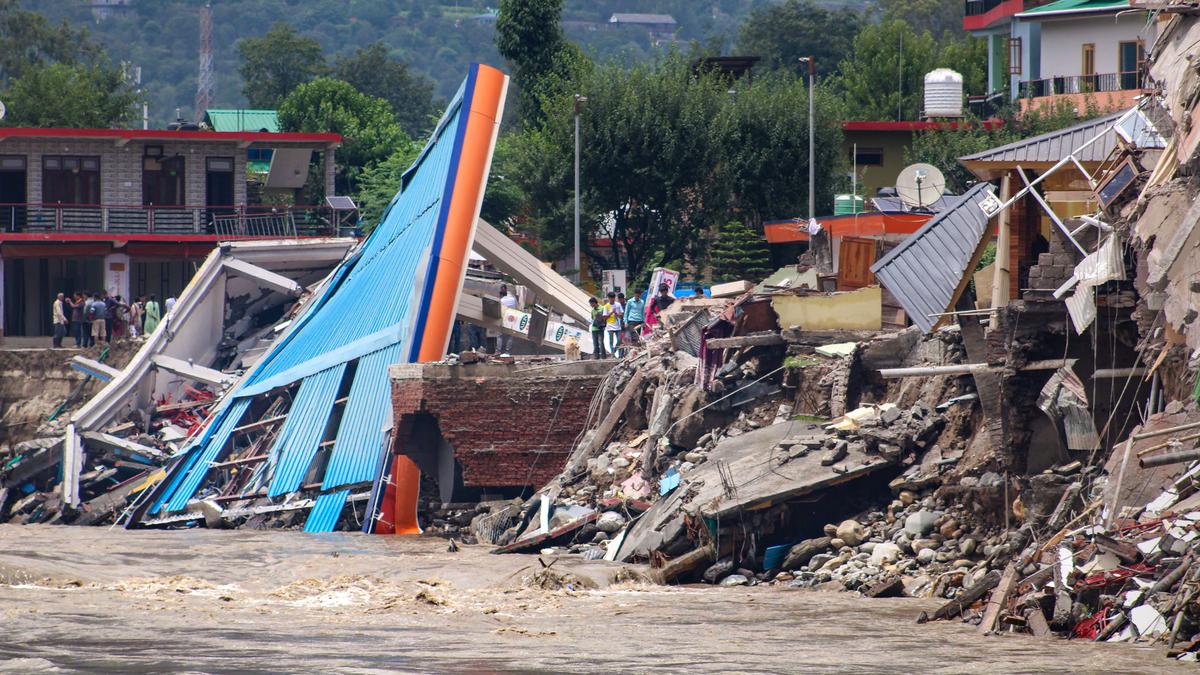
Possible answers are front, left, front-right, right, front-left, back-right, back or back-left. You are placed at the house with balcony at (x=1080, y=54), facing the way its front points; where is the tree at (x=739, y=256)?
front-right

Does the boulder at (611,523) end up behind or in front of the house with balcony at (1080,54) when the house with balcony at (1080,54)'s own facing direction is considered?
in front

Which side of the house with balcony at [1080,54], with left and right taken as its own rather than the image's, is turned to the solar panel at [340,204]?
right

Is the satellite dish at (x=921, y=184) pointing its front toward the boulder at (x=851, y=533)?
yes

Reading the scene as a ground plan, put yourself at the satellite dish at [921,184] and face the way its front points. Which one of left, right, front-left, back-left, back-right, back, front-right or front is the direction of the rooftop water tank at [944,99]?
back

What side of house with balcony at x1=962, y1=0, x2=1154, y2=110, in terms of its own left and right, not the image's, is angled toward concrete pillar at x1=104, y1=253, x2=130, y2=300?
right

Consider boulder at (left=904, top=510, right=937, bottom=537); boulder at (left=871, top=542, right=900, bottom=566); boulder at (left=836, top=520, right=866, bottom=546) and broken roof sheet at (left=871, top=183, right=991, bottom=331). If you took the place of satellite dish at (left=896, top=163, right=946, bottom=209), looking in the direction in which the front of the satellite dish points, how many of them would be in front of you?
4

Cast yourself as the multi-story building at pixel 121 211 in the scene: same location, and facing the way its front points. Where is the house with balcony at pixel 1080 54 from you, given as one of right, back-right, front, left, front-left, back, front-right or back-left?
left

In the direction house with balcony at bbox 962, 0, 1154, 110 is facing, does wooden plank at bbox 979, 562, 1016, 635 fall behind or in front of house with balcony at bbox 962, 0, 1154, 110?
in front

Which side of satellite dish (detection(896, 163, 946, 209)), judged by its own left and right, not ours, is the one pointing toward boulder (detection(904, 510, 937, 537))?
front
